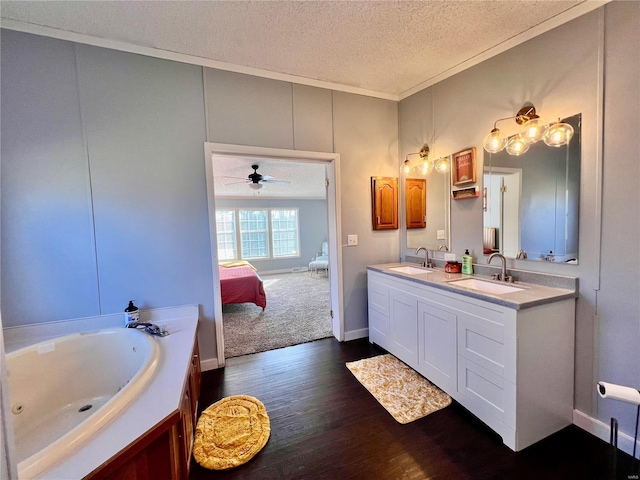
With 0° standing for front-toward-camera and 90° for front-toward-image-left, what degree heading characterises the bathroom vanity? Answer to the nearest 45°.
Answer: approximately 45°

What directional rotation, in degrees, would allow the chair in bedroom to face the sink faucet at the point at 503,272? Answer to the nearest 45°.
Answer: approximately 90° to its left

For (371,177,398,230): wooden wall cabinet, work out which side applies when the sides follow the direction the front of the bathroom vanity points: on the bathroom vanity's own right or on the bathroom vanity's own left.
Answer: on the bathroom vanity's own right

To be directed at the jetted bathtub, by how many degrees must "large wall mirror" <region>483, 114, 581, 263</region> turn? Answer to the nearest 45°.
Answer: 0° — it already faces it

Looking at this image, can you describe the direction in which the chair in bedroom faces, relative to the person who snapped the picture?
facing to the left of the viewer

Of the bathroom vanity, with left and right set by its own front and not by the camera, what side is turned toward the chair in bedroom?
right

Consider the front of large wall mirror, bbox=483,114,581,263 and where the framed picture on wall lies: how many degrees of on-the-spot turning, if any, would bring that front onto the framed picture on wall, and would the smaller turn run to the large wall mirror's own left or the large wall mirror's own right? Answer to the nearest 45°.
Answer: approximately 90° to the large wall mirror's own right
